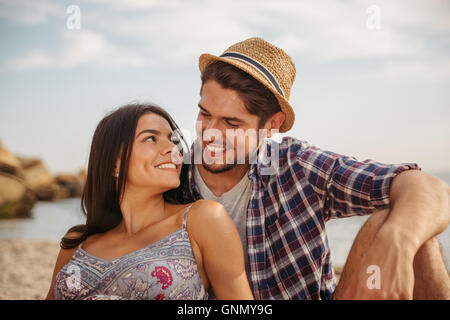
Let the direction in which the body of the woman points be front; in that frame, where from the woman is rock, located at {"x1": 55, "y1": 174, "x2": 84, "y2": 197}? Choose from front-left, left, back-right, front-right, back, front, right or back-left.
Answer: back

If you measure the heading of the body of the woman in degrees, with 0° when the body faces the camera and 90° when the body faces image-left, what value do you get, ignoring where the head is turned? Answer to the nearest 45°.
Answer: approximately 0°

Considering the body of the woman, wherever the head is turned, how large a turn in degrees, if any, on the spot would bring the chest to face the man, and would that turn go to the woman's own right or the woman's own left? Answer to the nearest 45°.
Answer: approximately 90° to the woman's own left

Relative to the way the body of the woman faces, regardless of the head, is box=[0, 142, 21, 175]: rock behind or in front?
behind

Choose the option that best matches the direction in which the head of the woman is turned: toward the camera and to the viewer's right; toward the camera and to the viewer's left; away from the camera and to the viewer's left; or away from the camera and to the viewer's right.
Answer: toward the camera and to the viewer's right
